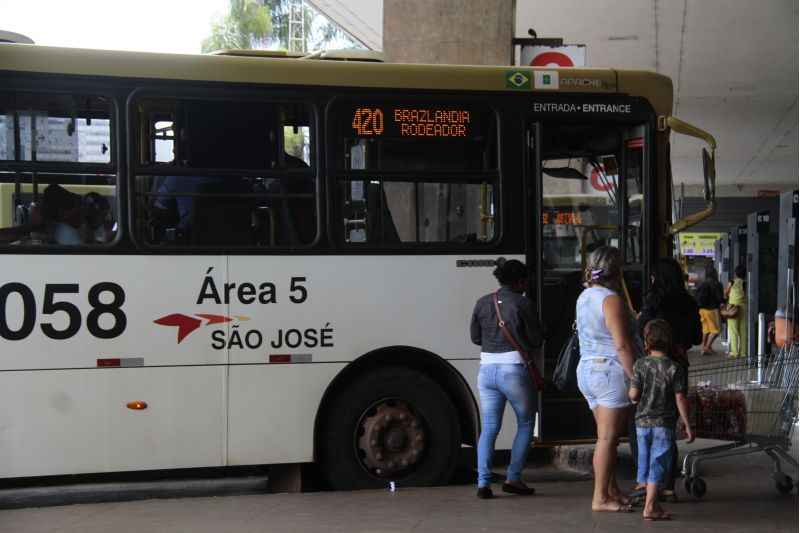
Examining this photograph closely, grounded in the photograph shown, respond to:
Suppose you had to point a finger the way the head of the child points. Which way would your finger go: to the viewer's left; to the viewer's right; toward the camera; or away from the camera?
away from the camera

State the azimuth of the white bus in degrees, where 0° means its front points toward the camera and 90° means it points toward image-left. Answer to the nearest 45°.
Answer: approximately 270°

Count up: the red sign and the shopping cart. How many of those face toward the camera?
1

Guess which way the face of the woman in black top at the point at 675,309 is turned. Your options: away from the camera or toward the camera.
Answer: away from the camera

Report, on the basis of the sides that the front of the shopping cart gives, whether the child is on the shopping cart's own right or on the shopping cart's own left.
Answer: on the shopping cart's own left

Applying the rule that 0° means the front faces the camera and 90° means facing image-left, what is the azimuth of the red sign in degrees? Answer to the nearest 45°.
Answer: approximately 0°

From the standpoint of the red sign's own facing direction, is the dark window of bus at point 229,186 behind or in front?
in front

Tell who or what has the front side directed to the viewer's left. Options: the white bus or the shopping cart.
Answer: the shopping cart

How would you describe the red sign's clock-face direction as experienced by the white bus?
The red sign is roughly at 10 o'clock from the white bus.

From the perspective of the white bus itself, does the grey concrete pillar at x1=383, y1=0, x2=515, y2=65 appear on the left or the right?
on its left

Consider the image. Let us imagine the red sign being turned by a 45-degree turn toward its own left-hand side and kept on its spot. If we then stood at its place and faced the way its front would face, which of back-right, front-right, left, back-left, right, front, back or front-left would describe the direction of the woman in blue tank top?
front-right

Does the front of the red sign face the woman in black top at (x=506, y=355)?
yes

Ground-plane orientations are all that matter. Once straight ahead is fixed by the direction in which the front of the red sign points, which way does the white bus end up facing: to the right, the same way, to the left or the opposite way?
to the left

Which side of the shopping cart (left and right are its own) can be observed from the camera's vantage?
left
